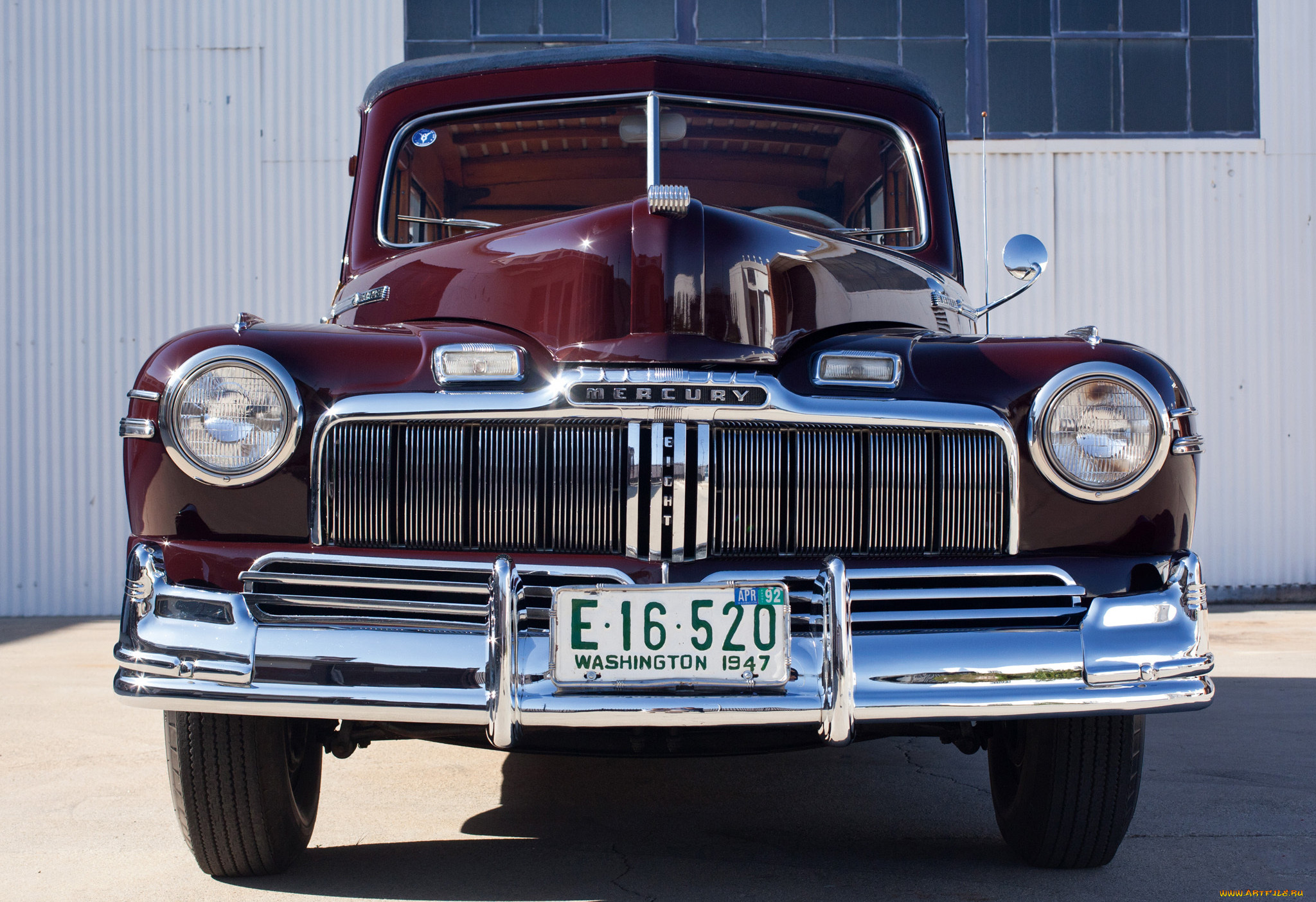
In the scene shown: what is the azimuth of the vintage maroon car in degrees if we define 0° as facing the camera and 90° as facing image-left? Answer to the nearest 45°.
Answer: approximately 0°
